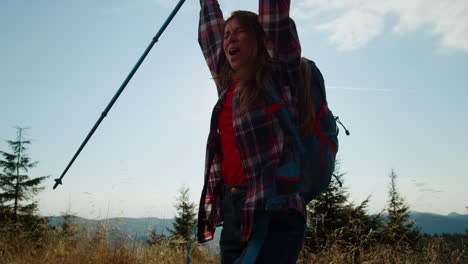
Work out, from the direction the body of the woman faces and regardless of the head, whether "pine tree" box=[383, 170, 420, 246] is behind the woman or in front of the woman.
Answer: behind

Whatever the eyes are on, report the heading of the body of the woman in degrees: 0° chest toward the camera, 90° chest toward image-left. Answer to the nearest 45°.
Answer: approximately 45°
